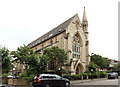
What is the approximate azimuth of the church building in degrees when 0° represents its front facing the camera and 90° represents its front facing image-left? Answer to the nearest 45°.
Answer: approximately 315°

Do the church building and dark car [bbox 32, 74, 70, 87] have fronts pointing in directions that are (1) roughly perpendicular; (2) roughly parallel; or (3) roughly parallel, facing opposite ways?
roughly perpendicular

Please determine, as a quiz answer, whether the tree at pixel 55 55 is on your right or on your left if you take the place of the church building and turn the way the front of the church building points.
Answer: on your right
